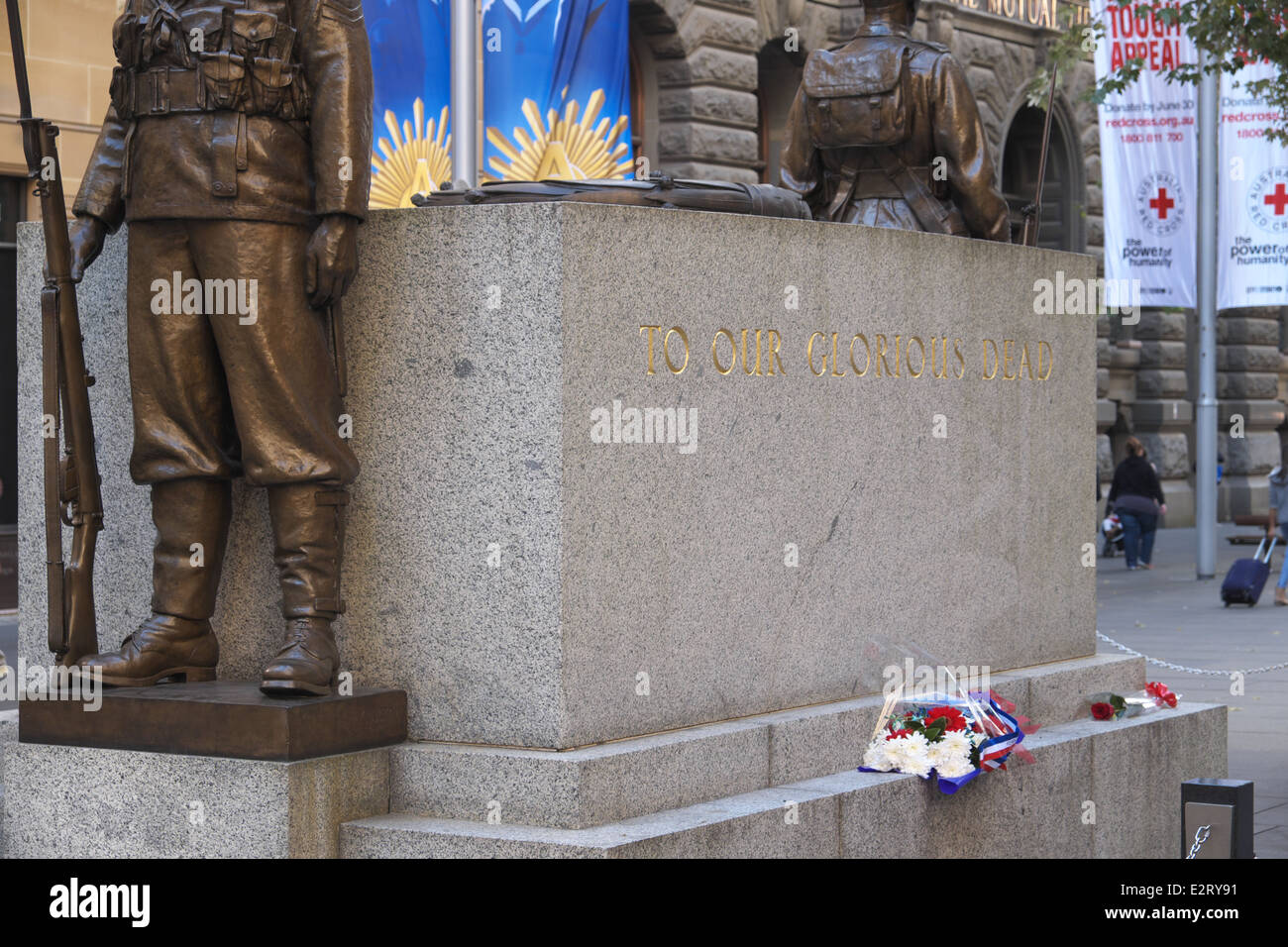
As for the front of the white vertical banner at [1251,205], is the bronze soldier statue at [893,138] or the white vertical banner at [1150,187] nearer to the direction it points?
the bronze soldier statue

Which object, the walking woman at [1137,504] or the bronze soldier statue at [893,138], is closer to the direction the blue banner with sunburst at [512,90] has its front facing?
the bronze soldier statue

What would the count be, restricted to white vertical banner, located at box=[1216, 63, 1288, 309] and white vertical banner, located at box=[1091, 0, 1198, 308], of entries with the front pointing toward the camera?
2

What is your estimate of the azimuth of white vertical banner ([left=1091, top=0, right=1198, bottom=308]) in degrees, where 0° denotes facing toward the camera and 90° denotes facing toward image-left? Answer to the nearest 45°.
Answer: approximately 0°

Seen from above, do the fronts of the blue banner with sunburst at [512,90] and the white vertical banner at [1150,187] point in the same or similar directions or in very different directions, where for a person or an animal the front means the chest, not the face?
same or similar directions

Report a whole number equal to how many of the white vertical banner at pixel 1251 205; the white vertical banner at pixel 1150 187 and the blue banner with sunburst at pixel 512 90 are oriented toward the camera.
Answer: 3

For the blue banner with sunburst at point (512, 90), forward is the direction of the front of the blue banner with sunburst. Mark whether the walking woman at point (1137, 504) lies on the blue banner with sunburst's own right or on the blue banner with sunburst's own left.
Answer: on the blue banner with sunburst's own left

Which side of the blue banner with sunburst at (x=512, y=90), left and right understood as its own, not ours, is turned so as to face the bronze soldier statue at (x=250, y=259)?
front

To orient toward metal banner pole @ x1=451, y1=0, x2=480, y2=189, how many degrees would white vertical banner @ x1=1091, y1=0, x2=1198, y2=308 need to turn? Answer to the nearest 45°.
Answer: approximately 45° to its right

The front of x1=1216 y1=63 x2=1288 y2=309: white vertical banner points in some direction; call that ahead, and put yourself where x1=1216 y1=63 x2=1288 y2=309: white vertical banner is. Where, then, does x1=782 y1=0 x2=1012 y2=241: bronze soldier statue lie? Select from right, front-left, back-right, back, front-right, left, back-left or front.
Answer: front

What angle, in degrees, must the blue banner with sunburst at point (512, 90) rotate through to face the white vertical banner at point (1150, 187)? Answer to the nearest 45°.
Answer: approximately 90° to its left

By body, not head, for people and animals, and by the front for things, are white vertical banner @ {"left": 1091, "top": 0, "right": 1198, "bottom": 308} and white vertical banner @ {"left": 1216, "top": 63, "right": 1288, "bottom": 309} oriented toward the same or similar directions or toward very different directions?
same or similar directions

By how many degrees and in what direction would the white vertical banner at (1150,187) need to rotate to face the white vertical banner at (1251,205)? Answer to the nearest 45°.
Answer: approximately 135° to its left

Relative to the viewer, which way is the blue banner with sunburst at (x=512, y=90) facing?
toward the camera

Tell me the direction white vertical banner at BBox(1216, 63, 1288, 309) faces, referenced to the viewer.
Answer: facing the viewer

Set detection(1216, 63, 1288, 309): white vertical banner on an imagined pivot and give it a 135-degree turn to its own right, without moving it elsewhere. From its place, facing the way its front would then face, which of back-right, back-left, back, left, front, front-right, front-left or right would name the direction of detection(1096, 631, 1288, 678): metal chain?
back-left
